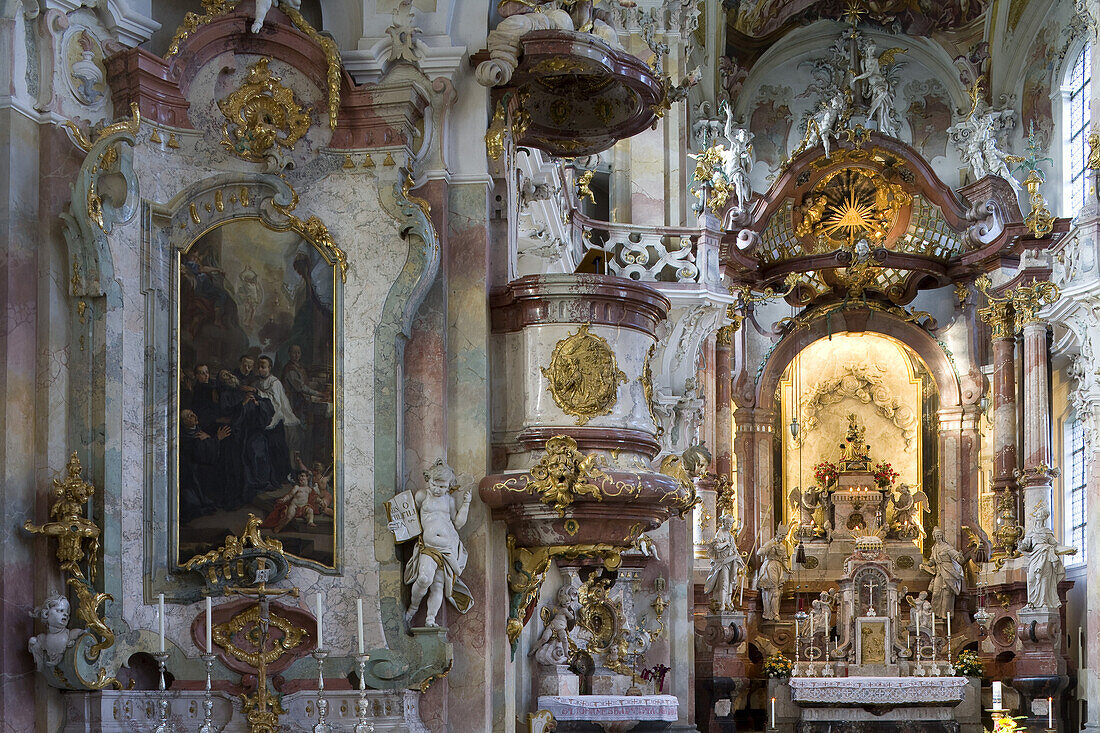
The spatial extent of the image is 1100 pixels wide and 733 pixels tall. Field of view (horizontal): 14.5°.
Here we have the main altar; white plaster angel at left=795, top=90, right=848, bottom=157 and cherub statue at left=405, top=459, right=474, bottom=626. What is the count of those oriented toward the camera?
3

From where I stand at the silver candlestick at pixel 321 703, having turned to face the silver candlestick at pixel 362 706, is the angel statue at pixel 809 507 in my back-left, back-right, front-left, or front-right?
front-left

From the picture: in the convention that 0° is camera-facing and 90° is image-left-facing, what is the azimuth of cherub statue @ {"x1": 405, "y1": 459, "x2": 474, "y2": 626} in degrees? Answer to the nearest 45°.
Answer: approximately 0°

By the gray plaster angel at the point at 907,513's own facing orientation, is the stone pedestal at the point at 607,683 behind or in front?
in front

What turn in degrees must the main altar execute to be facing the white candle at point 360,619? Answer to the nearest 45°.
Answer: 0° — it already faces it

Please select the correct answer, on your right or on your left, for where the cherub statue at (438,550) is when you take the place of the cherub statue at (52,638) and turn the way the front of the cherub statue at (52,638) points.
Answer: on your left

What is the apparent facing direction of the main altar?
toward the camera

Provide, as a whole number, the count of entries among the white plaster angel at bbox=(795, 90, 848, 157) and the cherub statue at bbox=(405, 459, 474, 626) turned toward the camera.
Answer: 2

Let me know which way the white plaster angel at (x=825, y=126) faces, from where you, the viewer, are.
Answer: facing the viewer
